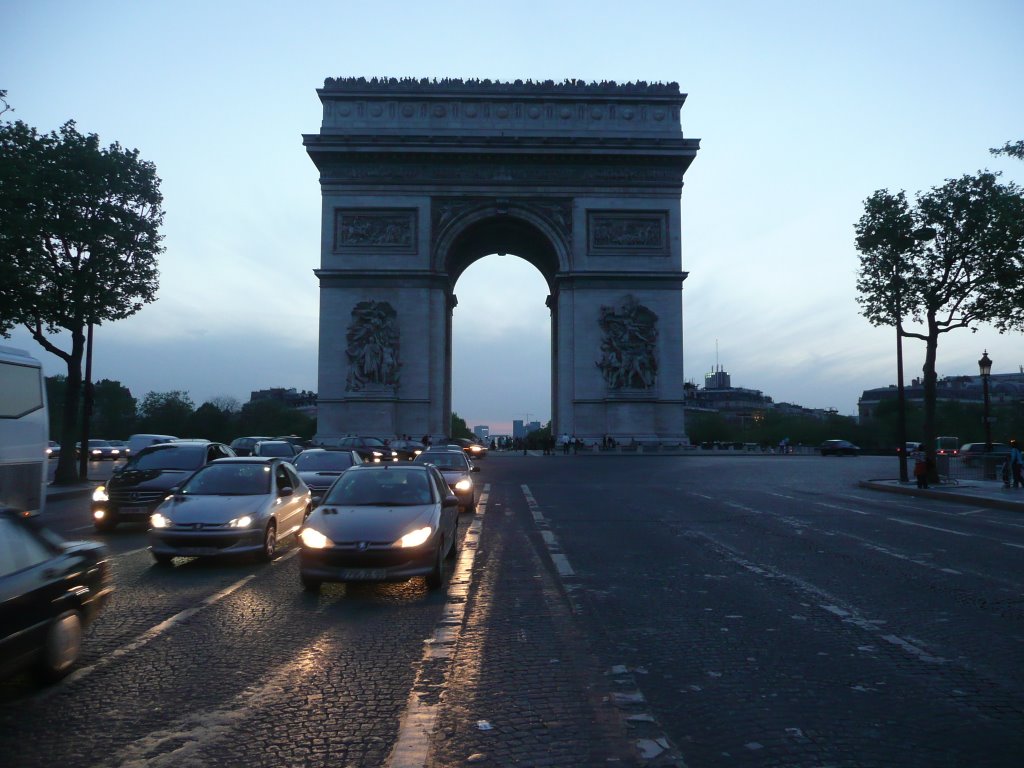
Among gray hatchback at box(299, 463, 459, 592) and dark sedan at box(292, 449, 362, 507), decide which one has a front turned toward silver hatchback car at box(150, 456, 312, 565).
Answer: dark sedan at box(292, 449, 362, 507)

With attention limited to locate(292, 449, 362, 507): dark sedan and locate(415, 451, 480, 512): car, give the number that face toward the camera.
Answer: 2

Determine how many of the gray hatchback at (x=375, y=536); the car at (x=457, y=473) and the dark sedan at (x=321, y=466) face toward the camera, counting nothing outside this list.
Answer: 3

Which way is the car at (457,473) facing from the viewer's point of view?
toward the camera

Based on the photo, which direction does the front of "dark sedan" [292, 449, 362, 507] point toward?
toward the camera

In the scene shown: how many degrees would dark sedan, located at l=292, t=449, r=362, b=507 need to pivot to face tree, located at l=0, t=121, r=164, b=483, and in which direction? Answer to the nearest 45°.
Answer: approximately 135° to its right

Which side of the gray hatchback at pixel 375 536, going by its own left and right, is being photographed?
front

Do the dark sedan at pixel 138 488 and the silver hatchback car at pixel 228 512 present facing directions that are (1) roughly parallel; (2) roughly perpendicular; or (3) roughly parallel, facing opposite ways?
roughly parallel

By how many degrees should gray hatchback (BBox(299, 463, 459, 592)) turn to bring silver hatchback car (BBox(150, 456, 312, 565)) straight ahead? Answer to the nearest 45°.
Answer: approximately 135° to its right

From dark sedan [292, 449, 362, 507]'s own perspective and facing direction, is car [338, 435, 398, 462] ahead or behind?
behind

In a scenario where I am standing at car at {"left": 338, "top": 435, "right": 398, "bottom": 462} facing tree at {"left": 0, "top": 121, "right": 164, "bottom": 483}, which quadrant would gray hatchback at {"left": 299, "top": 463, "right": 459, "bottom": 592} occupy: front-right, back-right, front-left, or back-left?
front-left

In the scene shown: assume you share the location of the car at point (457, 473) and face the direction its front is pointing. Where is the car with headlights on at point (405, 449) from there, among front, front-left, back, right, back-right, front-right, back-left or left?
back

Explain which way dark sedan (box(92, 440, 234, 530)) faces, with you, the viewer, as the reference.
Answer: facing the viewer and to the left of the viewer

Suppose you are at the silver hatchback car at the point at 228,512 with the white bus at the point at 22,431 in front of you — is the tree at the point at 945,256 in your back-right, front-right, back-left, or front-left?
back-right

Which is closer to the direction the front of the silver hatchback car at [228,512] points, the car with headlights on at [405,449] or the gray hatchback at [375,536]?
the gray hatchback

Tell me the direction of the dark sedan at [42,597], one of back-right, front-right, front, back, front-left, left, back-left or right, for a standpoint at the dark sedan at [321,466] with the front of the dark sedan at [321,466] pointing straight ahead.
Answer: front

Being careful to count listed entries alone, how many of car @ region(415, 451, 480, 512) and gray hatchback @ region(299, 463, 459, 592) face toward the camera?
2
